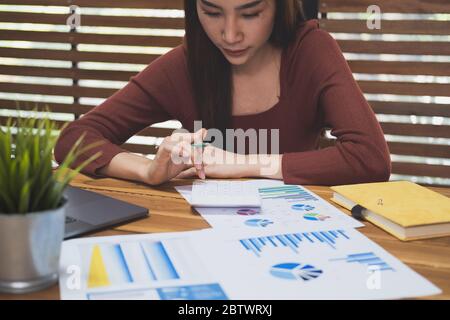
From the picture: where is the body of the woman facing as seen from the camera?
toward the camera

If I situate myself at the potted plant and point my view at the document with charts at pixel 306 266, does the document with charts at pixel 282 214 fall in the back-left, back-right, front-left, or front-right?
front-left

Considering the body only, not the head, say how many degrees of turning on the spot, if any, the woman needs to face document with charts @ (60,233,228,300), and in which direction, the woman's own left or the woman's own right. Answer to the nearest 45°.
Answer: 0° — they already face it

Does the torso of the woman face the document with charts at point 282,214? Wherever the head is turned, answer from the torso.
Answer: yes

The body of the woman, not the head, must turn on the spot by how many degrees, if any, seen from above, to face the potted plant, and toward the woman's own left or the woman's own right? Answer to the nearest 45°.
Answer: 0° — they already face it

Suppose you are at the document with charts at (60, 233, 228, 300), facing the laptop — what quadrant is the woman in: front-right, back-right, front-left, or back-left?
front-right

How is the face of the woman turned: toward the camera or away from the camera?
toward the camera

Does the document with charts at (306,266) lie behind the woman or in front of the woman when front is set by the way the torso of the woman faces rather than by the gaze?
in front

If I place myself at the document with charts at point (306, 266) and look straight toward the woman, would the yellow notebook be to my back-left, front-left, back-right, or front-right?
front-right
